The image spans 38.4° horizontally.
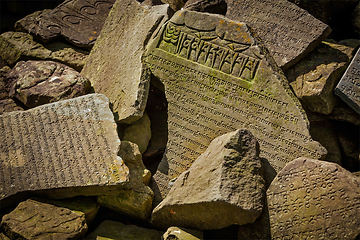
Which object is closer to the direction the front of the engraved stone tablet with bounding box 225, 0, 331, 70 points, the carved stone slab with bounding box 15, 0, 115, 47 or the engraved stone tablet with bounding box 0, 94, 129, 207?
the engraved stone tablet

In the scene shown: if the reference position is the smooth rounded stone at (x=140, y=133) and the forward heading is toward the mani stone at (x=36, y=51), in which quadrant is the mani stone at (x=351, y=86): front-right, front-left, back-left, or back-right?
back-right

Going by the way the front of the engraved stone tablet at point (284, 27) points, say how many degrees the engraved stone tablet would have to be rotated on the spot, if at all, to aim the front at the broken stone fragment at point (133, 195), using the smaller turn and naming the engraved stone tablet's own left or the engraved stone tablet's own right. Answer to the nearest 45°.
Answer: approximately 45° to the engraved stone tablet's own right

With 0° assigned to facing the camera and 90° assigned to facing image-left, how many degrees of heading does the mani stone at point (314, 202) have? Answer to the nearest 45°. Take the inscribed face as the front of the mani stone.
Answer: approximately 0°

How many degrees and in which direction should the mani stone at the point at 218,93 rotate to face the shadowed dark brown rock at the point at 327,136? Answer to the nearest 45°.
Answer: approximately 135° to its left

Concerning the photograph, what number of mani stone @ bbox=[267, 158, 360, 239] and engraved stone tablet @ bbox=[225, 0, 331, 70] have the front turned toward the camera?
2

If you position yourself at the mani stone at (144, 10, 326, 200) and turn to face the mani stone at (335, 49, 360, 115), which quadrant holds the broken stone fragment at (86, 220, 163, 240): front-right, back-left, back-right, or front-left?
back-right

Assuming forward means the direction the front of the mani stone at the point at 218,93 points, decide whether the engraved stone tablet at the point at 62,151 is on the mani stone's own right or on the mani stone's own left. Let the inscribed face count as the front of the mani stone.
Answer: on the mani stone's own right
